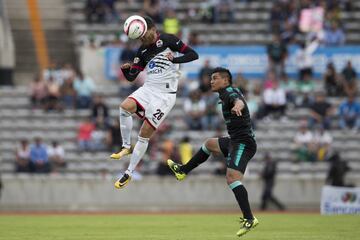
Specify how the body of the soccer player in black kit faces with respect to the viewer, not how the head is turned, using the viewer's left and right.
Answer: facing to the left of the viewer

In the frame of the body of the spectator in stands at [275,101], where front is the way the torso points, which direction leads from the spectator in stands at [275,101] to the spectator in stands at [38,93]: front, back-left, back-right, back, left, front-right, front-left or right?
right

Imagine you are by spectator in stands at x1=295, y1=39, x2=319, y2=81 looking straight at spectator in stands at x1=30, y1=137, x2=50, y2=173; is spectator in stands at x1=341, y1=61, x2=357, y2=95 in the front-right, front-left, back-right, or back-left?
back-left

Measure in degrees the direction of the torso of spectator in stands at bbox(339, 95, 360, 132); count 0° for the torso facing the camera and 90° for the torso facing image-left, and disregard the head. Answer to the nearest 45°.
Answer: approximately 0°

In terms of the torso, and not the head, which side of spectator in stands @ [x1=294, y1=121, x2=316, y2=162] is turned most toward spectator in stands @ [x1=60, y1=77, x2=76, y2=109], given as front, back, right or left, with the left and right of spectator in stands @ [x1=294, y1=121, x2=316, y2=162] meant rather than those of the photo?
right

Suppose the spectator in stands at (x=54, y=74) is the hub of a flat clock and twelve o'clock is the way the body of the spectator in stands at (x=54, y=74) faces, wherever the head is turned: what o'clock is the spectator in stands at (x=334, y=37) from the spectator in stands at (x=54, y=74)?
the spectator in stands at (x=334, y=37) is roughly at 9 o'clock from the spectator in stands at (x=54, y=74).

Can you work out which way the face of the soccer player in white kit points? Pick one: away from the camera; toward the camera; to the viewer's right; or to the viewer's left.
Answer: to the viewer's left

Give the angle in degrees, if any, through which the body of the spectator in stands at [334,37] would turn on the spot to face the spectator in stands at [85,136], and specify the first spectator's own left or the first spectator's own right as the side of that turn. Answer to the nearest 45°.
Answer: approximately 45° to the first spectator's own right

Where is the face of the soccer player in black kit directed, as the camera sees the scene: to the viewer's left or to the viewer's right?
to the viewer's left

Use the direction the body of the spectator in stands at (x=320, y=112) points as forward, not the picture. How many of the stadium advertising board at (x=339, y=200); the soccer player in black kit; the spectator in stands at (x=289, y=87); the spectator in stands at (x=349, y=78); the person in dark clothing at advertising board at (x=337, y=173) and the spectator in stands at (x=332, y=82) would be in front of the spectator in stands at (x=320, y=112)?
3
